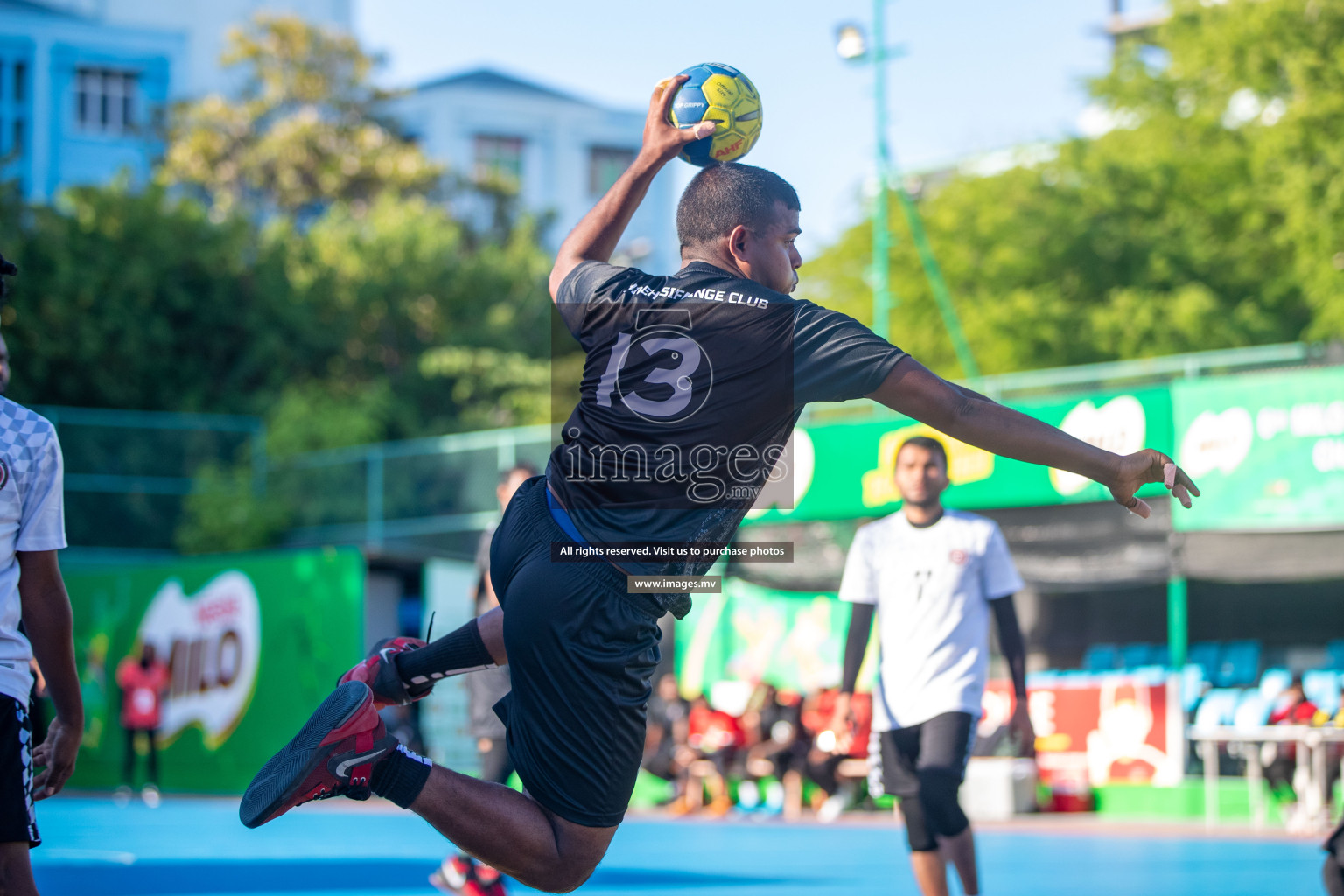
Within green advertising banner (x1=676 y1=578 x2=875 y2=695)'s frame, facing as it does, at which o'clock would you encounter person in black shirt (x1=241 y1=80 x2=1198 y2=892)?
The person in black shirt is roughly at 12 o'clock from the green advertising banner.

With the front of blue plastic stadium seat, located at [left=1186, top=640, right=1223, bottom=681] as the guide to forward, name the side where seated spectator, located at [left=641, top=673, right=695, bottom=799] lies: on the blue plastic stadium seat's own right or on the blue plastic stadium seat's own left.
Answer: on the blue plastic stadium seat's own right

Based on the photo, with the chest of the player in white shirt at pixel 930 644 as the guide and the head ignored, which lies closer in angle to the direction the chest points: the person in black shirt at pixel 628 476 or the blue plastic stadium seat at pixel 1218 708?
the person in black shirt

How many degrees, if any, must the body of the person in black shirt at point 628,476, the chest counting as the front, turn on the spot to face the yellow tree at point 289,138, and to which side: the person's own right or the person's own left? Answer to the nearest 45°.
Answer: approximately 45° to the person's own left

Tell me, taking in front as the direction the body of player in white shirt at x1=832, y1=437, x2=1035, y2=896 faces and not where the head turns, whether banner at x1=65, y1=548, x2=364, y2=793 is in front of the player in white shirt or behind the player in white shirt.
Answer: behind

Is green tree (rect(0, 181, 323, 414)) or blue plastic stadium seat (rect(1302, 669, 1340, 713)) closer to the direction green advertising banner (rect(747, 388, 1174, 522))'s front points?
the blue plastic stadium seat

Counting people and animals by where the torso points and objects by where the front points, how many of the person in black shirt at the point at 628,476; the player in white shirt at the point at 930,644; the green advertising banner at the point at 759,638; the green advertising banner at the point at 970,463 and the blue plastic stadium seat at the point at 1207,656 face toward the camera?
4

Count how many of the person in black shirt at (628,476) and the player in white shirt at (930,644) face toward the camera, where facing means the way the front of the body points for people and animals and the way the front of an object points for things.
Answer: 1

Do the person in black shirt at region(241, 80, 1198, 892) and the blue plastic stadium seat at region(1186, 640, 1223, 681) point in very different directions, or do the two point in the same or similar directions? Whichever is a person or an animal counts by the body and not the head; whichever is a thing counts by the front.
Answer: very different directions
